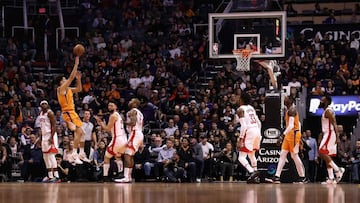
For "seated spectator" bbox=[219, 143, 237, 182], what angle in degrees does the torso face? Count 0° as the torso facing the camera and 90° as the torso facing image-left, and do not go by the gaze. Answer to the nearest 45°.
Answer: approximately 0°

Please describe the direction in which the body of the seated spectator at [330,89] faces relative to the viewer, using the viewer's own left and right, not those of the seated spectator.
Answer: facing the viewer

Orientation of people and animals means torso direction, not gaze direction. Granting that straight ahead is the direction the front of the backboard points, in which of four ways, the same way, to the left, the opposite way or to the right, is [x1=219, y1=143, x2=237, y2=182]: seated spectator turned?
the same way

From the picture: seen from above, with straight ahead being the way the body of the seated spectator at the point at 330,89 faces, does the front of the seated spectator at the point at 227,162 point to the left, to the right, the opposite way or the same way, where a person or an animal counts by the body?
the same way

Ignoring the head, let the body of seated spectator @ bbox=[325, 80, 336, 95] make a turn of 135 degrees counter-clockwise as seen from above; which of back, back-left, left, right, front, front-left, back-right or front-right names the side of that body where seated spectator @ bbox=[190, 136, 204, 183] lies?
back

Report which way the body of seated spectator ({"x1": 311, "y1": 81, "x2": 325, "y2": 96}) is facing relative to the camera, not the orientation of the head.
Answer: toward the camera

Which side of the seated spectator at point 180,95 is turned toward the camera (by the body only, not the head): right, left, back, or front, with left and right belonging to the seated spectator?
front

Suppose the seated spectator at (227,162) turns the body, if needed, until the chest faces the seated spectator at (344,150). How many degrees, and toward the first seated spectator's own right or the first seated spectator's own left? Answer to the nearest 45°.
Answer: approximately 90° to the first seated spectator's own left

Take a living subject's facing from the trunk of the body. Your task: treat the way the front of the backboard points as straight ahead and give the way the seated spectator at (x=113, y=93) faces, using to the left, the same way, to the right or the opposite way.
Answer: the same way

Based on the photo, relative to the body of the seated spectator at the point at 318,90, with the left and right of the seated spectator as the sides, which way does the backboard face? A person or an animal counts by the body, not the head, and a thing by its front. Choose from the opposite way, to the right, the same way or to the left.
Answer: the same way

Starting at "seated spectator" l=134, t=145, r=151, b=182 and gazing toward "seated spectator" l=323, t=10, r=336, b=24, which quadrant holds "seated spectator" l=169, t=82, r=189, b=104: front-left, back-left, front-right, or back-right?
front-left

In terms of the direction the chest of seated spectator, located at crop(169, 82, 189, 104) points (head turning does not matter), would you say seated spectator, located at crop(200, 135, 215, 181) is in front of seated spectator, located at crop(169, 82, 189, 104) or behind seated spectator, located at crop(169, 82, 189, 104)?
in front

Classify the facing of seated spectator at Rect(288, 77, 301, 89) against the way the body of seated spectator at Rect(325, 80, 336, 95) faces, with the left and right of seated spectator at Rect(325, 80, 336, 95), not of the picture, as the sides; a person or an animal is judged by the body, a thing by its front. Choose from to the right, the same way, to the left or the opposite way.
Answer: the same way
